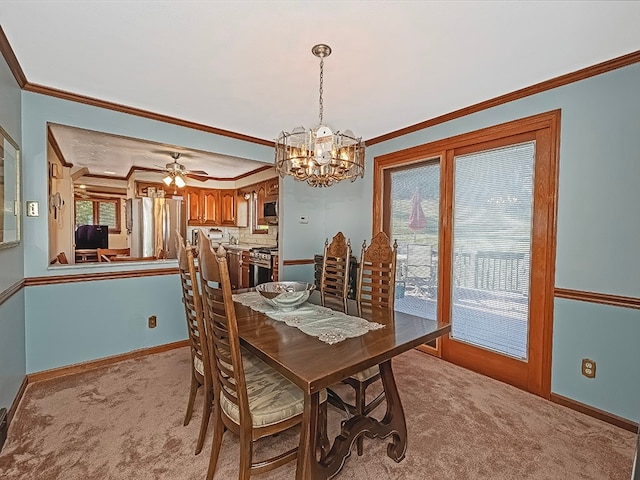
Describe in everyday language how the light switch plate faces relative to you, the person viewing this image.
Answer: facing the viewer

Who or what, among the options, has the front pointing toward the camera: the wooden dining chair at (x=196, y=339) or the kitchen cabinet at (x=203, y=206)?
the kitchen cabinet

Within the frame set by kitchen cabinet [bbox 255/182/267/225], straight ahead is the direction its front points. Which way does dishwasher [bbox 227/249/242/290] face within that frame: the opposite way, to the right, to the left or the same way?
the same way

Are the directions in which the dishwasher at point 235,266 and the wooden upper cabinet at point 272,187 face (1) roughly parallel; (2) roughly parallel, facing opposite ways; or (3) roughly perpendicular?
roughly parallel

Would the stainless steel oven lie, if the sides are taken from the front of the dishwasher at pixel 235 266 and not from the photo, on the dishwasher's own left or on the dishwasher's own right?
on the dishwasher's own left

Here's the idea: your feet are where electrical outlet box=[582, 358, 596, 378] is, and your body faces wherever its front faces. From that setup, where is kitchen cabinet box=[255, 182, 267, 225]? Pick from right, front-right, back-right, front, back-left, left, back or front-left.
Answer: right

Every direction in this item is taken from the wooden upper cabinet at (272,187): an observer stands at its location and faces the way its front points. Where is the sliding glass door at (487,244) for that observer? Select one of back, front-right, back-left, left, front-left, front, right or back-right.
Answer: left

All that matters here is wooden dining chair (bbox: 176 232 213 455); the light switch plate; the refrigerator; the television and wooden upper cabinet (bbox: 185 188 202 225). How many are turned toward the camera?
4

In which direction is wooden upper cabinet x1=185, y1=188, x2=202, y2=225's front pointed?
toward the camera

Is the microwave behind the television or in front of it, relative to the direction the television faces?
in front

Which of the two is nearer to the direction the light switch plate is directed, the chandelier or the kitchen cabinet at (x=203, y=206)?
the chandelier

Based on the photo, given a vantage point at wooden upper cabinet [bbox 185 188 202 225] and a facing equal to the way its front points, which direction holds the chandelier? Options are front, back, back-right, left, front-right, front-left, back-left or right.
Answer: front

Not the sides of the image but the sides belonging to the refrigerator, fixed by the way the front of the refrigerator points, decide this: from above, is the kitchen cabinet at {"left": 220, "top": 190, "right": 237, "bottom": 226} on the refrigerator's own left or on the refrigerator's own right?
on the refrigerator's own left

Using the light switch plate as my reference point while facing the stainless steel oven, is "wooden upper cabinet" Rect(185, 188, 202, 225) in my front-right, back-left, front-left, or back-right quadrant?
front-left

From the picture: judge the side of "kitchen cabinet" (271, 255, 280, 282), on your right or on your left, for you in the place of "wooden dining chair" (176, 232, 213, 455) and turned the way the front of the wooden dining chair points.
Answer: on your left
